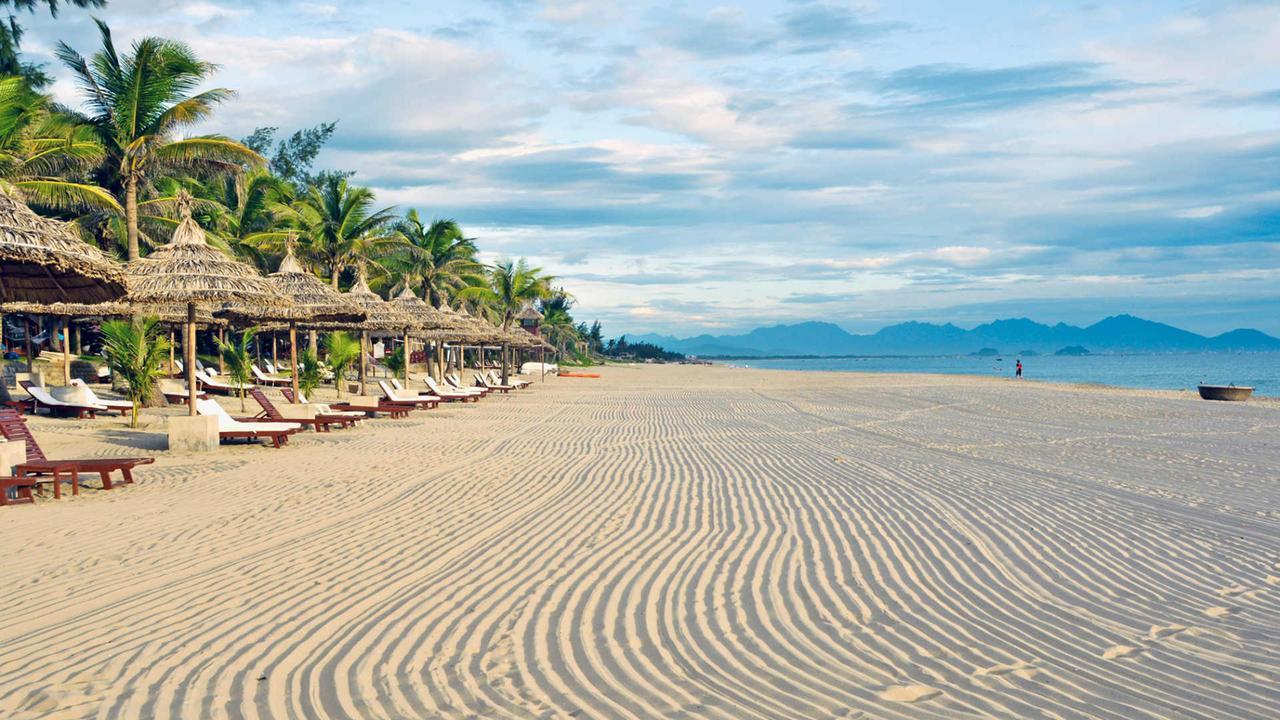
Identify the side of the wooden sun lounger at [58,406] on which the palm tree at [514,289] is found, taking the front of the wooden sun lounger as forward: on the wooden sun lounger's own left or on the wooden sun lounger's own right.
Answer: on the wooden sun lounger's own left

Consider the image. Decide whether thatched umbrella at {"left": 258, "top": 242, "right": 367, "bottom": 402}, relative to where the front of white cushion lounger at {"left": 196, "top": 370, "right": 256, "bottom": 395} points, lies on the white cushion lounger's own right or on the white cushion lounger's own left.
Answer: on the white cushion lounger's own right

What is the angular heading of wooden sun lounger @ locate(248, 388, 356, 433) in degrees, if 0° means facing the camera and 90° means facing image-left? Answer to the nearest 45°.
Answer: approximately 270°

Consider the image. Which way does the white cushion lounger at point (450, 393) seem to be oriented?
to the viewer's right

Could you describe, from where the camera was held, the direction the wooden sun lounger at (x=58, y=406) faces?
facing to the right of the viewer

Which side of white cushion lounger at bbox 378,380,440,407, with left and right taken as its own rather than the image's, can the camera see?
right

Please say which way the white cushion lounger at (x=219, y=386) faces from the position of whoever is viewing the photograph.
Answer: facing to the right of the viewer

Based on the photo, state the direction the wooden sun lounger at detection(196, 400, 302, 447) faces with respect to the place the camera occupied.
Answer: facing to the right of the viewer

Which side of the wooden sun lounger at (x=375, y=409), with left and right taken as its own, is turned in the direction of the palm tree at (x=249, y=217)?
back

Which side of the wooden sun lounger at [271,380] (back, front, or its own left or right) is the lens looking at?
right

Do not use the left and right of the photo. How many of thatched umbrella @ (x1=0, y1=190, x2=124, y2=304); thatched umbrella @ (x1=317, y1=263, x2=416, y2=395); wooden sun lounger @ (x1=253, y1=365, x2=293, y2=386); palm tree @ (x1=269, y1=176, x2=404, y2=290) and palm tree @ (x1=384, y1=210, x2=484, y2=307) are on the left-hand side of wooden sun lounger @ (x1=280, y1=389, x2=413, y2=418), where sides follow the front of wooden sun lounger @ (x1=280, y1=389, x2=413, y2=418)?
4

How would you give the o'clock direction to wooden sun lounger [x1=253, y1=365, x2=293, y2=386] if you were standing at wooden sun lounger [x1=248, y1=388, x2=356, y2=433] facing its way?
wooden sun lounger [x1=253, y1=365, x2=293, y2=386] is roughly at 9 o'clock from wooden sun lounger [x1=248, y1=388, x2=356, y2=433].
